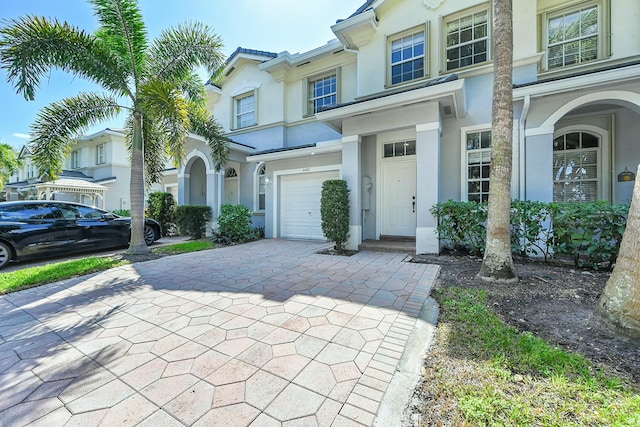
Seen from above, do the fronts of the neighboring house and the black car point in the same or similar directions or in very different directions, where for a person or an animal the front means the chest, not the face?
very different directions

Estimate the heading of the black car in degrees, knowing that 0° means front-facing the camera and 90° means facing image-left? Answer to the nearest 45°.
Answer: approximately 225°

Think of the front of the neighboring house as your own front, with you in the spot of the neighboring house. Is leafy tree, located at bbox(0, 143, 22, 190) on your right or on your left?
on your right

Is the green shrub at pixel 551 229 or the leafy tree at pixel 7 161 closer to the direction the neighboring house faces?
the green shrub

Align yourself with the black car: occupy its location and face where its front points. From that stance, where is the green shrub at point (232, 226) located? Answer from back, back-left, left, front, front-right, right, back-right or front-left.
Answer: front-right

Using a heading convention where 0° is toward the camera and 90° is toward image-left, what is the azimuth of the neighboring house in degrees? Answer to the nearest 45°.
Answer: approximately 45°

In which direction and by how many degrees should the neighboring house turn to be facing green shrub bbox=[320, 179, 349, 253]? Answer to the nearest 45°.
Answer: approximately 45° to its left

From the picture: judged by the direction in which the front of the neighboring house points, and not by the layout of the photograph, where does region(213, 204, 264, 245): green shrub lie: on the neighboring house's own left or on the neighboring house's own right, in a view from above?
on the neighboring house's own left

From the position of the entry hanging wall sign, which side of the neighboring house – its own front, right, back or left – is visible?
left
